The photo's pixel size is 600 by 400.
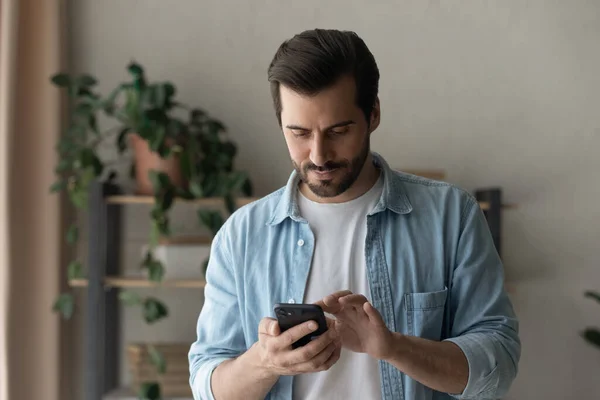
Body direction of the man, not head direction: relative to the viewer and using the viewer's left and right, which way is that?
facing the viewer

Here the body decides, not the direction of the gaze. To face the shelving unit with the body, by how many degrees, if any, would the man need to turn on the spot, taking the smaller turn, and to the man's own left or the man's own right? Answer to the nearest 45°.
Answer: approximately 135° to the man's own right

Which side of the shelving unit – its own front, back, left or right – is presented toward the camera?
front

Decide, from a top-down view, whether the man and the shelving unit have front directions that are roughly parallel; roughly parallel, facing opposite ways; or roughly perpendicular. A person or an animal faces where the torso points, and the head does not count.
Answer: roughly parallel

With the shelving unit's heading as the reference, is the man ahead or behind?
ahead
